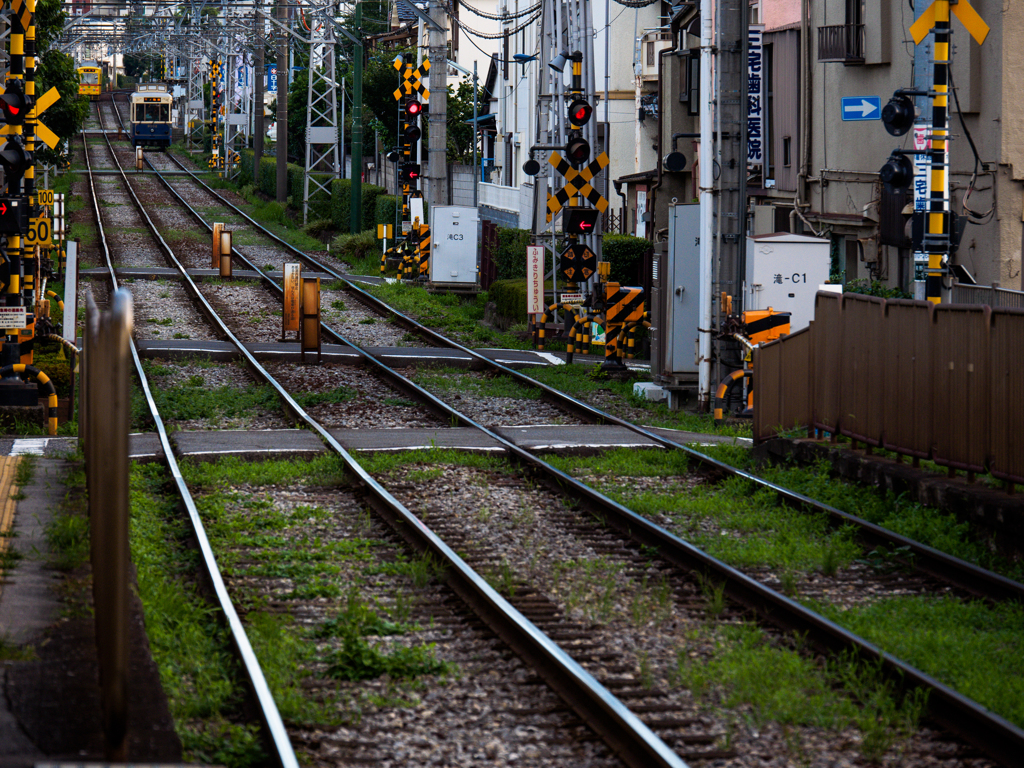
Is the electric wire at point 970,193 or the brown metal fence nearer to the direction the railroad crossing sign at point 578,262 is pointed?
the brown metal fence

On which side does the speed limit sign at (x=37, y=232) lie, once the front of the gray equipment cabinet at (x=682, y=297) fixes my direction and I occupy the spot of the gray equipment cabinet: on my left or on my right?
on my right

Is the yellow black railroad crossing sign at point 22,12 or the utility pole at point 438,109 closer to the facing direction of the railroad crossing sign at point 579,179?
the yellow black railroad crossing sign
